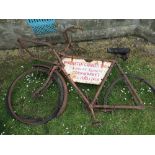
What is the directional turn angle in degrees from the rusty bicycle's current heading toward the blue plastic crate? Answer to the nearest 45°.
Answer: approximately 45° to its right

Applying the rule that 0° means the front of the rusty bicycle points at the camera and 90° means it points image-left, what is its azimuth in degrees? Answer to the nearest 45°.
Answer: approximately 90°
